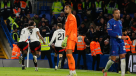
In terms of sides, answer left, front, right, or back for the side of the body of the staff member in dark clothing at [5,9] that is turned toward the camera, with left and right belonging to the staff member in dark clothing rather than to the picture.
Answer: front

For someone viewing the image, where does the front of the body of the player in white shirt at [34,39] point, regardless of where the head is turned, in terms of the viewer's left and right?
facing away from the viewer and to the right of the viewer

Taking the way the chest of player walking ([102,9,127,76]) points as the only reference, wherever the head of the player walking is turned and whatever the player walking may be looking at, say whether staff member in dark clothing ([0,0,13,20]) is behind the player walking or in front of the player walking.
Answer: behind

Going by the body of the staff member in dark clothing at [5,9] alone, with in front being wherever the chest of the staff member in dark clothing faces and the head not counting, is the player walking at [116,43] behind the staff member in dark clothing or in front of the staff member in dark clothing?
in front

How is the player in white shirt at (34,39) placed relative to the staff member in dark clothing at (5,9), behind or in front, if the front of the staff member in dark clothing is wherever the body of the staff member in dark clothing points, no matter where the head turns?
in front
